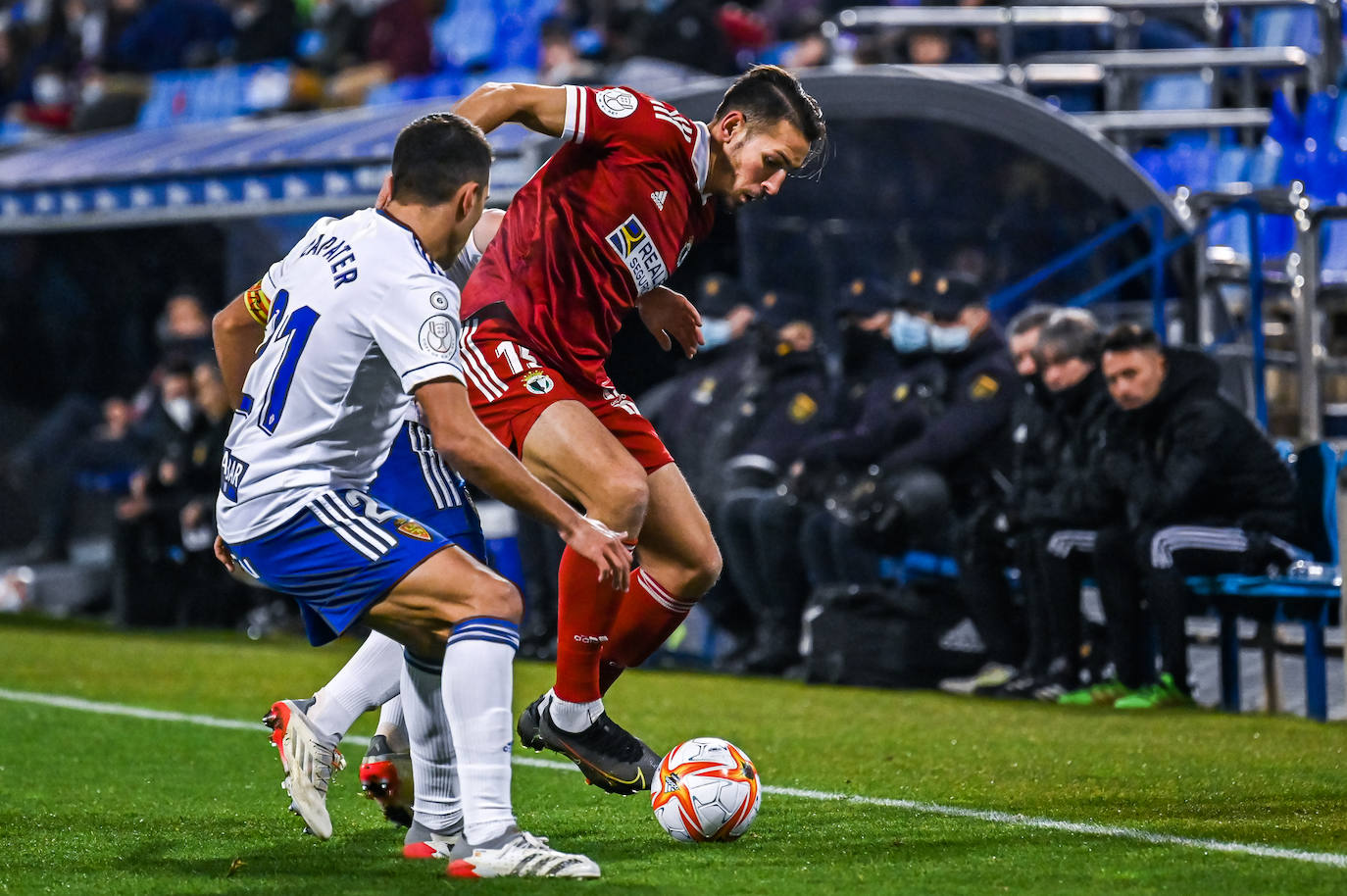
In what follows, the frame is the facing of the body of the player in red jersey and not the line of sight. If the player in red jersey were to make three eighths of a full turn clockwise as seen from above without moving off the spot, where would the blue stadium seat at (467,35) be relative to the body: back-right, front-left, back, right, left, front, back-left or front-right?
right

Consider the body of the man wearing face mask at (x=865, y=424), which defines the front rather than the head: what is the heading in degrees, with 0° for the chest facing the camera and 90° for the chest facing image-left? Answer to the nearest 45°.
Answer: approximately 45°

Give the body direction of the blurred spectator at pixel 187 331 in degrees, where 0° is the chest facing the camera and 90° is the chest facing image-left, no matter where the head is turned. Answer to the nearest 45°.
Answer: approximately 0°

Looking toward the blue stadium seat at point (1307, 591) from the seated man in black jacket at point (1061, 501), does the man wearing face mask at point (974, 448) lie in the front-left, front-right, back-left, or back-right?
back-left

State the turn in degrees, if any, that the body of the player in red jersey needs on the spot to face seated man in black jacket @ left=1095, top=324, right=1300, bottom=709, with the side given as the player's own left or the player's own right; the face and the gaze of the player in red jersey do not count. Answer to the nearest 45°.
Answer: approximately 90° to the player's own left

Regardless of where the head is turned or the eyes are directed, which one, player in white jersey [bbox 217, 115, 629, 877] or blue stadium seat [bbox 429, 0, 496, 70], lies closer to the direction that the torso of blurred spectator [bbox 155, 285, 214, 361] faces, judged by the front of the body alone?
the player in white jersey

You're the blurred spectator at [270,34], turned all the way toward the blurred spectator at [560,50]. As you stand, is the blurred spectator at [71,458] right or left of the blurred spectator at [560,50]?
right

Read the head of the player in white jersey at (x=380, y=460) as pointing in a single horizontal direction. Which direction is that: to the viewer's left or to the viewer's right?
to the viewer's right

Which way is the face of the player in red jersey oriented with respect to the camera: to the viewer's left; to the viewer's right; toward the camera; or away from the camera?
to the viewer's right
